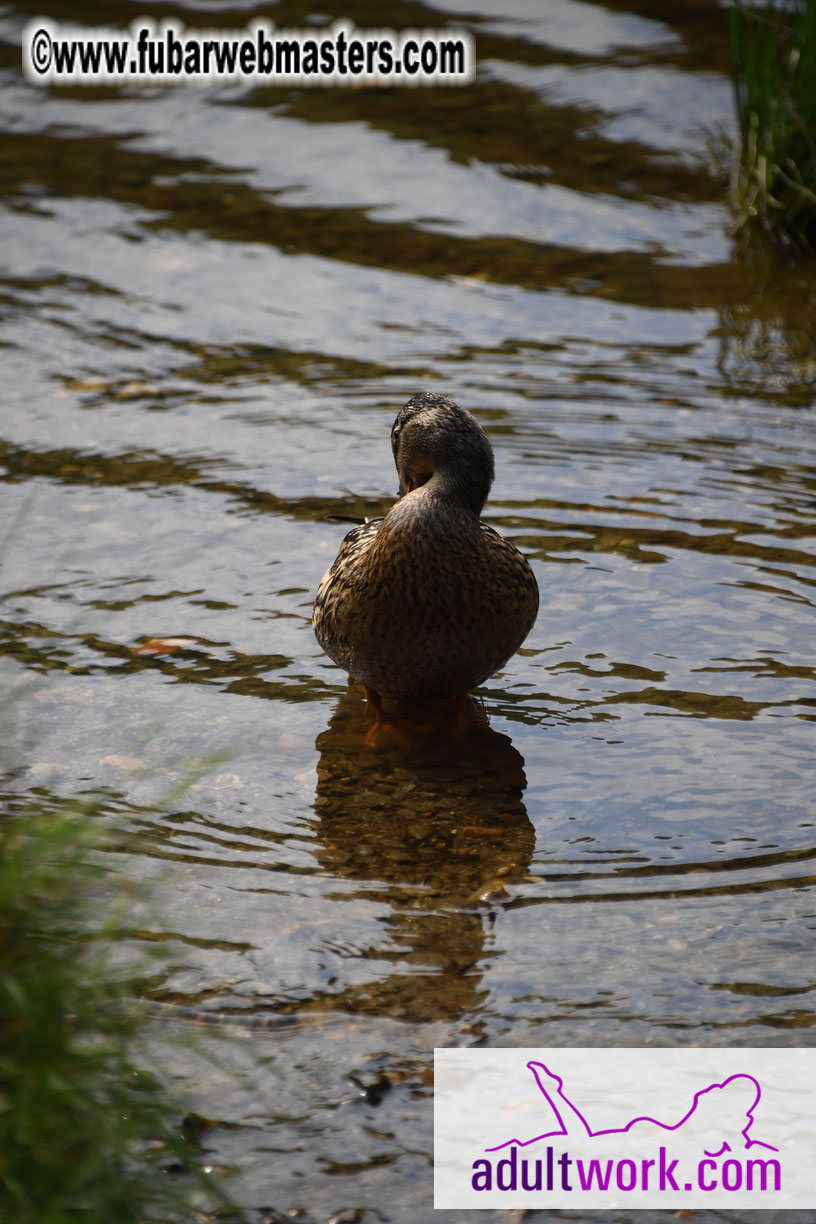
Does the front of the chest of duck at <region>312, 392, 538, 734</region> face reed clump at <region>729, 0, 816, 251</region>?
no
